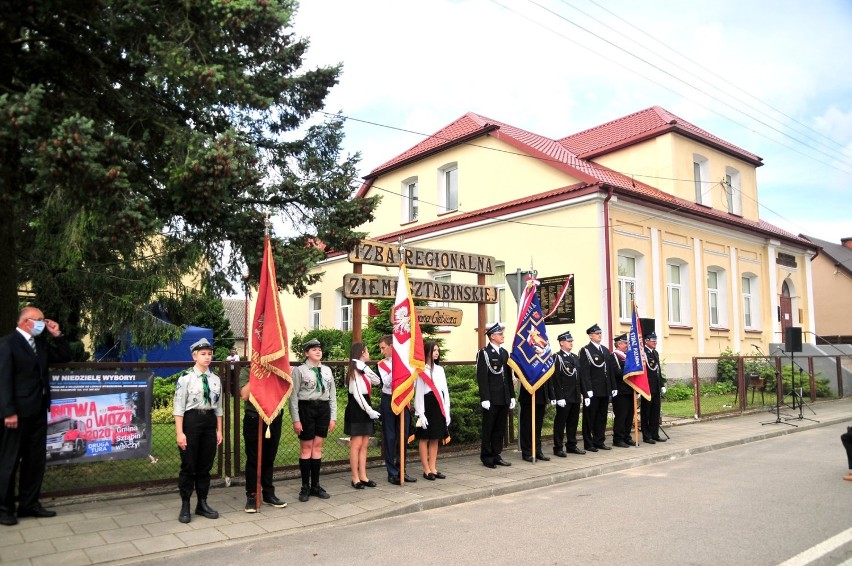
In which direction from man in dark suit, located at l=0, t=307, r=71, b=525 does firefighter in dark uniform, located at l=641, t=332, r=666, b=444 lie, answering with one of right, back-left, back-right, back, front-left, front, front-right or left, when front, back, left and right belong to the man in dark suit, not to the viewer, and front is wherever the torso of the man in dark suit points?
front-left

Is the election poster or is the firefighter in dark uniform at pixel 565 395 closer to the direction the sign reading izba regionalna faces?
the firefighter in dark uniform

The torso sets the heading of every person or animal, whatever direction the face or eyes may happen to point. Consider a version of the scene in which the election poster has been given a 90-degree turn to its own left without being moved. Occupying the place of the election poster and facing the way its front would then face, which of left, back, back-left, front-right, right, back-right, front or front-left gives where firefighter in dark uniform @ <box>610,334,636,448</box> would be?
front

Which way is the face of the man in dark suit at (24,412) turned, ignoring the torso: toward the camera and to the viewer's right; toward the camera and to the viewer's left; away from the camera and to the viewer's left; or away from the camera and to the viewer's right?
toward the camera and to the viewer's right

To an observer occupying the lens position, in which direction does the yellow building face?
facing the viewer and to the right of the viewer

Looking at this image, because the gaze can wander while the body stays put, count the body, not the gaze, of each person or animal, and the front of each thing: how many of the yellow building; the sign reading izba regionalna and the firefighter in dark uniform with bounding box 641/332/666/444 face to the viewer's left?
0

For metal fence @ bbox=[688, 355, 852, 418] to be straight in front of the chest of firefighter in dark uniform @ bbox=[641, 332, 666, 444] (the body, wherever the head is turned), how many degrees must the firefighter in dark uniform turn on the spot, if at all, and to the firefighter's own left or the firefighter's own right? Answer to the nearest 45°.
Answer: approximately 135° to the firefighter's own left

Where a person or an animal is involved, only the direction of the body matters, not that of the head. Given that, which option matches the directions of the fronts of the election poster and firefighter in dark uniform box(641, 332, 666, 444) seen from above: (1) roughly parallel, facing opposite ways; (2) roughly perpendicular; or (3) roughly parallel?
roughly parallel

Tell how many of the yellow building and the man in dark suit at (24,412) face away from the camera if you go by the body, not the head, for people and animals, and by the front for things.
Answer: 0

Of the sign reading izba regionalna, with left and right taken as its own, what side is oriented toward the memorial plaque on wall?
left

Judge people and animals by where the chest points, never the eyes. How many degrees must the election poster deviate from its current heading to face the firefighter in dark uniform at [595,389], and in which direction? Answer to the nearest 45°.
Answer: approximately 90° to its left

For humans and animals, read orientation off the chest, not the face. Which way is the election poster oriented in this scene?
toward the camera

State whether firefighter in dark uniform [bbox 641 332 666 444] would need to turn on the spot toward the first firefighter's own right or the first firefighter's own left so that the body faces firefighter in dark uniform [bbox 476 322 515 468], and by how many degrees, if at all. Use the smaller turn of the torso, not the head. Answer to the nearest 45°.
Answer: approximately 90° to the first firefighter's own right

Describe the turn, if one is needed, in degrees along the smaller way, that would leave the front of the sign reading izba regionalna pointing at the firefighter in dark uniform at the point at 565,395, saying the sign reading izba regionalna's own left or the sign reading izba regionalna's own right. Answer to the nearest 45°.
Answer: approximately 45° to the sign reading izba regionalna's own left
